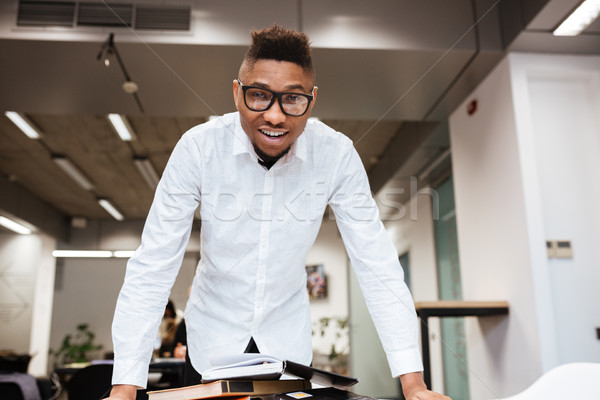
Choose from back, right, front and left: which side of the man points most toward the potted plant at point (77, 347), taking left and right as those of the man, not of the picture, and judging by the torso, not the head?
back

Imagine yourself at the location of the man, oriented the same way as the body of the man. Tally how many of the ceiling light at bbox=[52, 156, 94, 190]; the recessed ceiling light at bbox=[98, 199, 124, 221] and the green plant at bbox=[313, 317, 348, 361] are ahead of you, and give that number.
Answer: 0

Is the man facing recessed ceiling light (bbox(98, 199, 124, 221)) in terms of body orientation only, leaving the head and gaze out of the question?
no

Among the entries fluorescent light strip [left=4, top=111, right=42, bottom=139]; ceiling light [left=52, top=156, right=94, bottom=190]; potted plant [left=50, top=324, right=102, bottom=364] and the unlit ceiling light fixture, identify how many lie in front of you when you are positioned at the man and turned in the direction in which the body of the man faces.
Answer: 0

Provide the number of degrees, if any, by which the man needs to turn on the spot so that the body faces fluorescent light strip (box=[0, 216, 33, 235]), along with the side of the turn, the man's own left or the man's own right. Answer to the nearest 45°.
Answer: approximately 135° to the man's own right

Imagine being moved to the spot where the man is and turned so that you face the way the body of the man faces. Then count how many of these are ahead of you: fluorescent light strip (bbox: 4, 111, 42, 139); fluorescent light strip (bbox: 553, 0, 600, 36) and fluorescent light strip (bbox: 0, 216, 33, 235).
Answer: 0

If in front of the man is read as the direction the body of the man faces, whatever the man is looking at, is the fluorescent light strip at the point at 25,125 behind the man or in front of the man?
behind

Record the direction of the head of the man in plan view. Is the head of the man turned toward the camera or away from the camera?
toward the camera

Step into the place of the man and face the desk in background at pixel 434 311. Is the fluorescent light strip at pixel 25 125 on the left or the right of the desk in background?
left

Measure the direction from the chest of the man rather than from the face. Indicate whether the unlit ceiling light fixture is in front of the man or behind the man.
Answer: behind

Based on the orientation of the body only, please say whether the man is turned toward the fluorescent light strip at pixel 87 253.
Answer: no

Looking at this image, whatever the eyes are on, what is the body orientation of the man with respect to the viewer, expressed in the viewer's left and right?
facing the viewer

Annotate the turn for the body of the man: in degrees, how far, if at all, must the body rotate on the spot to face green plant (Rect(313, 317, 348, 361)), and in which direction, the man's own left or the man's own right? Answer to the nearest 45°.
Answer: approximately 180°
